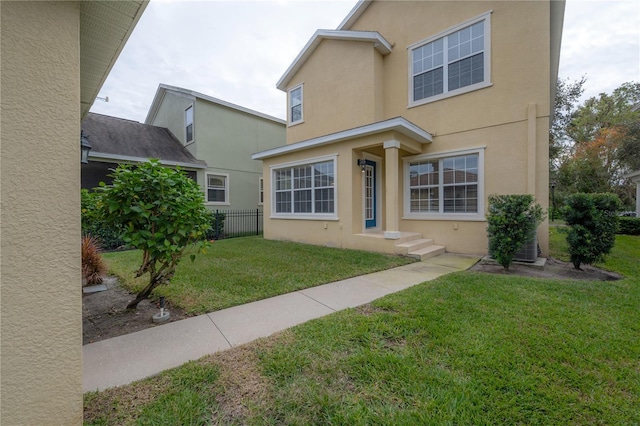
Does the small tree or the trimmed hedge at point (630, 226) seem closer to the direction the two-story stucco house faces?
the small tree

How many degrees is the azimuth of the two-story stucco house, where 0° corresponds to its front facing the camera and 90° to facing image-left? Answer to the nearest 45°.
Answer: approximately 45°

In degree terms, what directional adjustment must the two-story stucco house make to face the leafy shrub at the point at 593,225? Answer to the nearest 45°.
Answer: approximately 90° to its left

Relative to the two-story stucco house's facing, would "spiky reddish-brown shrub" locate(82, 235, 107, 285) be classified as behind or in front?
in front

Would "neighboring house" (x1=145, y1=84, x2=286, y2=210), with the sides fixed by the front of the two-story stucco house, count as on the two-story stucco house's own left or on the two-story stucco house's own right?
on the two-story stucco house's own right

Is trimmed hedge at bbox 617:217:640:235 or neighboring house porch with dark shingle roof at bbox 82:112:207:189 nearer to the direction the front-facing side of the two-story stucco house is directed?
the neighboring house porch with dark shingle roof

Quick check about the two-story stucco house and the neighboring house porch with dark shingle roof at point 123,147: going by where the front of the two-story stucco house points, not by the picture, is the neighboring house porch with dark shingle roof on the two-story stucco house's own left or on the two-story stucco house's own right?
on the two-story stucco house's own right

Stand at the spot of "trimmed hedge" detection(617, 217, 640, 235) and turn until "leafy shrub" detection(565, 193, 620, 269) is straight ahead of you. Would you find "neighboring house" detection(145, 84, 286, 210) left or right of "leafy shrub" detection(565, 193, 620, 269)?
right
